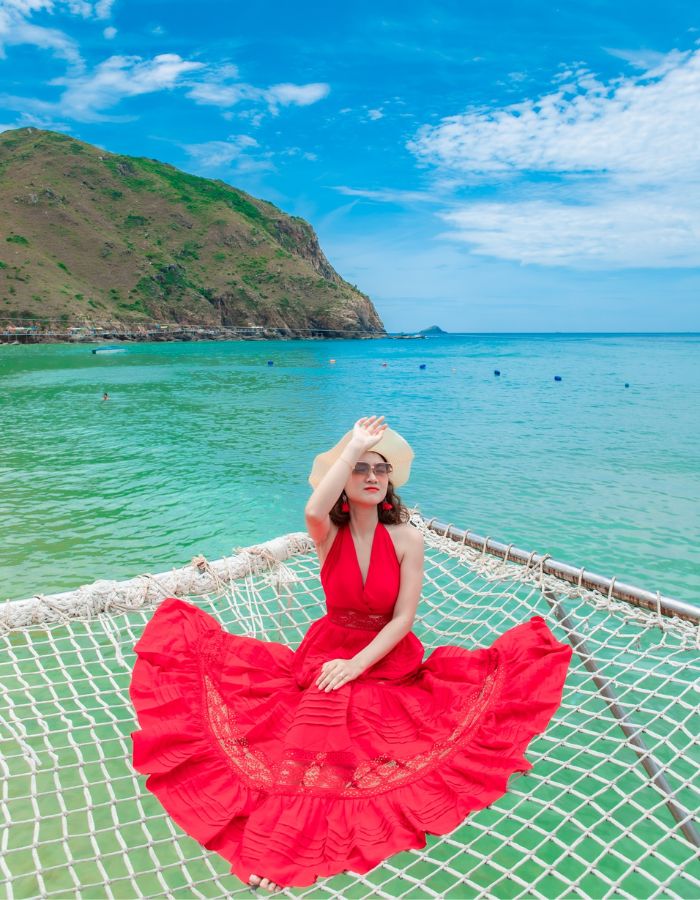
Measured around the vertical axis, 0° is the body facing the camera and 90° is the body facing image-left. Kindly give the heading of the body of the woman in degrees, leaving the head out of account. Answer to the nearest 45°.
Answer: approximately 0°
